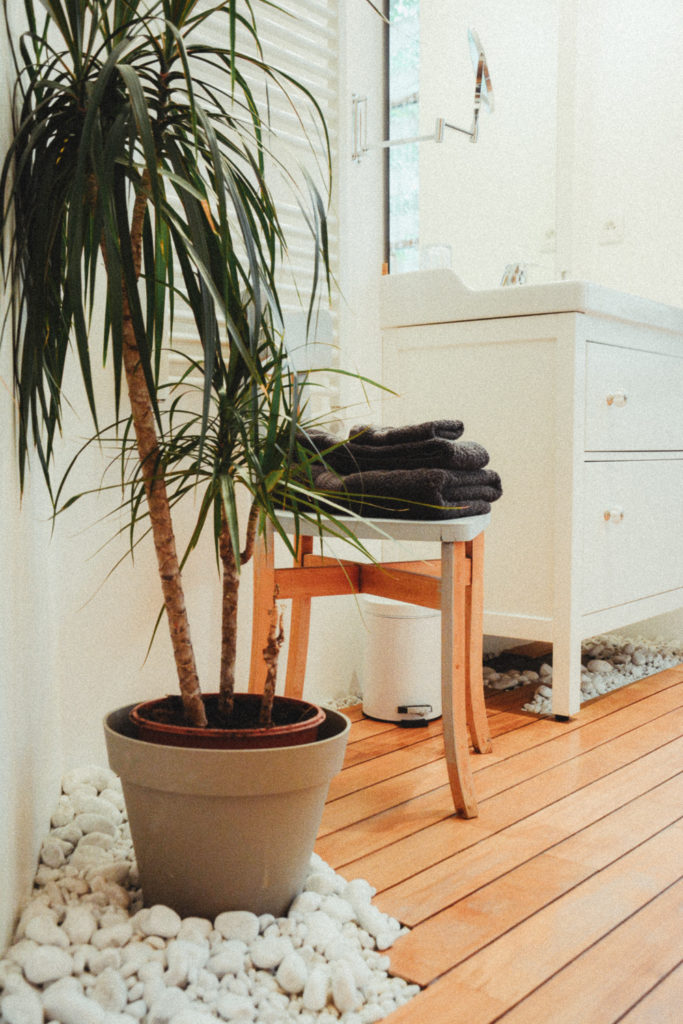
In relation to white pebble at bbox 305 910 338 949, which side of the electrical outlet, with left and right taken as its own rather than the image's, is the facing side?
front

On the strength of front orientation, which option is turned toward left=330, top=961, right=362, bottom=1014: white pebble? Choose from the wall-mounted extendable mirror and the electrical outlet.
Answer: the electrical outlet

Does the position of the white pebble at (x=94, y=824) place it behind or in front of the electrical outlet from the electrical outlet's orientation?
in front

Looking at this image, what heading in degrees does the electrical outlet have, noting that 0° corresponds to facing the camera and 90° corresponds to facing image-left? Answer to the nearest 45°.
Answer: approximately 0°

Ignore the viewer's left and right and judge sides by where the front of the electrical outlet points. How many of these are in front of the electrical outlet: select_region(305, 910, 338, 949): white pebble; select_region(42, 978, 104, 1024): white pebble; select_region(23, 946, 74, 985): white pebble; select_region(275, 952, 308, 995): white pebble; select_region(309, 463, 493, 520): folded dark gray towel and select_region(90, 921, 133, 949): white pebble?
6
